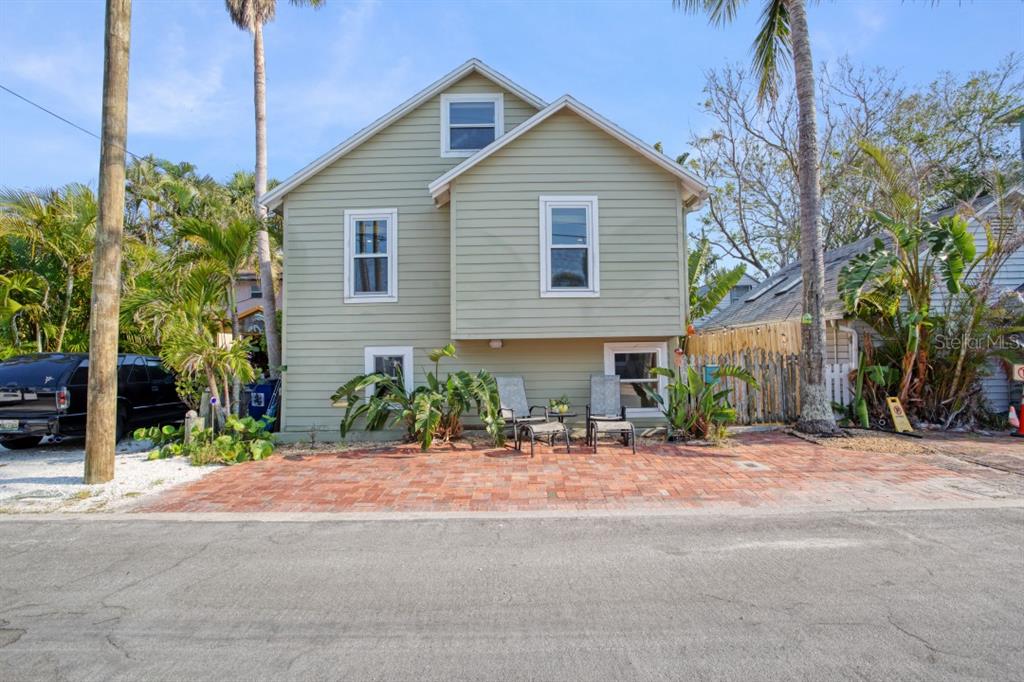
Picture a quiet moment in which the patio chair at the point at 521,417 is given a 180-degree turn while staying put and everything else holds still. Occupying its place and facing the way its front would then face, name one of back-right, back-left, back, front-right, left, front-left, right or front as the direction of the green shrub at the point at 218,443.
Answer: front-left

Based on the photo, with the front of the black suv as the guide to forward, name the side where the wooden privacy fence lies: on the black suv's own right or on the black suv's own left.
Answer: on the black suv's own right

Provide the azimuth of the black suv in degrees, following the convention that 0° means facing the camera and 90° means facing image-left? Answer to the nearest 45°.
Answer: approximately 225°

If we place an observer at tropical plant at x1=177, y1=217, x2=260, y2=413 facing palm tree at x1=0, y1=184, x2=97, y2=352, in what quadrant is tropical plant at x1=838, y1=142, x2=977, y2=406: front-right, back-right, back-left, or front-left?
back-right

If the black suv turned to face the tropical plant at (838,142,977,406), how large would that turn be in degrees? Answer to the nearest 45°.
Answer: approximately 90° to its right

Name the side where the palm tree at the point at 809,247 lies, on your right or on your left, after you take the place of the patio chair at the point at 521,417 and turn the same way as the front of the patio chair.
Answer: on your left

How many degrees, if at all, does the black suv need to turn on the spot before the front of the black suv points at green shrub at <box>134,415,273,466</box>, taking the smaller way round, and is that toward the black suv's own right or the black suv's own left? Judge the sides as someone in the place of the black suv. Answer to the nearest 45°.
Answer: approximately 90° to the black suv's own right

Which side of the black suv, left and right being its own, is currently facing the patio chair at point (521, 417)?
right

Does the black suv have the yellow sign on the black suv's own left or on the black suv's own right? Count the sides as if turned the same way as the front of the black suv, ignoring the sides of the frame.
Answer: on the black suv's own right

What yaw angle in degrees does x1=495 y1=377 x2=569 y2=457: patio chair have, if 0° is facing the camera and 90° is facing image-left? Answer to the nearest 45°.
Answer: approximately 315°
